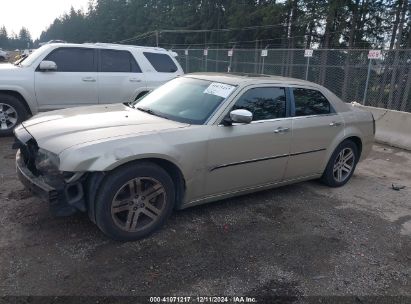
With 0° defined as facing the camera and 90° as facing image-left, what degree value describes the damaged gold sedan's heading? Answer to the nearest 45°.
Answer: approximately 45°

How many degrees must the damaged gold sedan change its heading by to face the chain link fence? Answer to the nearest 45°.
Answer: approximately 180°

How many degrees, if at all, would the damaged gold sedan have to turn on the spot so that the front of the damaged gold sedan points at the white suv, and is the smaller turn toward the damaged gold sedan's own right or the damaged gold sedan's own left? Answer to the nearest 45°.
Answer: approximately 90° to the damaged gold sedan's own right
